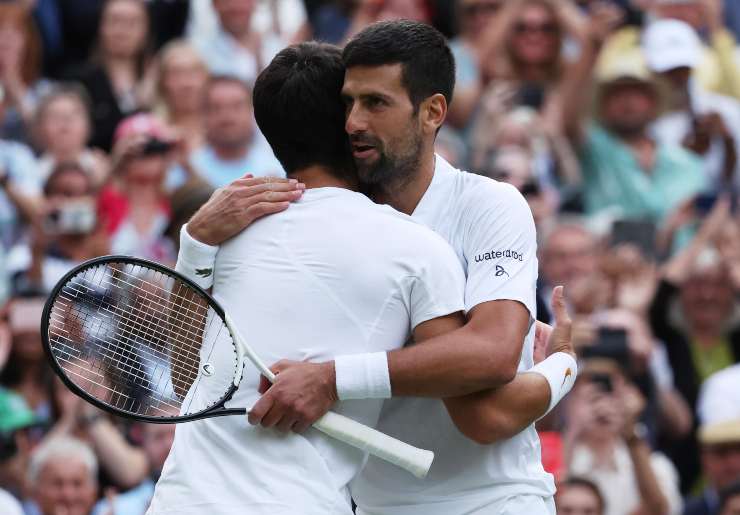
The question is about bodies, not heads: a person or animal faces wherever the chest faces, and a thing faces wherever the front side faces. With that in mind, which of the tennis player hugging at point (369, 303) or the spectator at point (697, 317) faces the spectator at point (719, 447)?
the spectator at point (697, 317)

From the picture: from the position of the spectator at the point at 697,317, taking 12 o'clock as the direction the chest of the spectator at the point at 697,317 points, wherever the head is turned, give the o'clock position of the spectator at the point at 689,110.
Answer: the spectator at the point at 689,110 is roughly at 6 o'clock from the spectator at the point at 697,317.

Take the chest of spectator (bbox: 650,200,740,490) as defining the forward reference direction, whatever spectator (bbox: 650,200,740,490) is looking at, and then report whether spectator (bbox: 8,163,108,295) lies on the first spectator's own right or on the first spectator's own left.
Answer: on the first spectator's own right

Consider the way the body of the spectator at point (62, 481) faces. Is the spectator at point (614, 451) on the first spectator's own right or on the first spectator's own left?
on the first spectator's own left

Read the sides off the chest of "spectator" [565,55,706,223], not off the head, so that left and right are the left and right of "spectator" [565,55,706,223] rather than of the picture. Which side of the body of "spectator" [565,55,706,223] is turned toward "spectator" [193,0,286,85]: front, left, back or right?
right

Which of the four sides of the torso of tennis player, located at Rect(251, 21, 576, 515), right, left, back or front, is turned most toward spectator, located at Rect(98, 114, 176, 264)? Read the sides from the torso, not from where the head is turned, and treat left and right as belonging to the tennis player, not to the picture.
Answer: right

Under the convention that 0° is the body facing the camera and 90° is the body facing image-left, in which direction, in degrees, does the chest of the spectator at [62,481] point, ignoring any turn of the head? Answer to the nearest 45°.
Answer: approximately 0°

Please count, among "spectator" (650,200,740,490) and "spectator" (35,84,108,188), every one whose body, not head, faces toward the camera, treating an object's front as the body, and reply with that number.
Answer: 2
